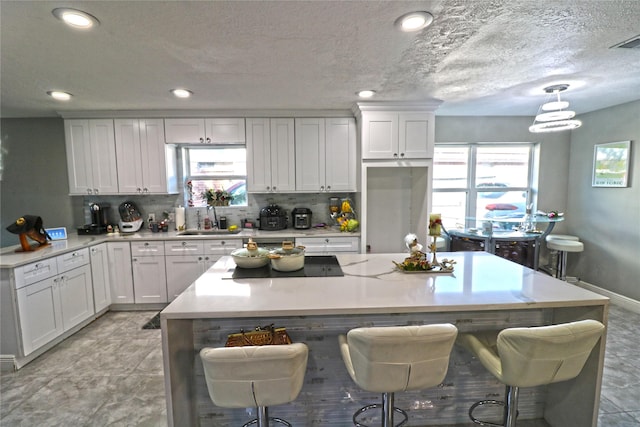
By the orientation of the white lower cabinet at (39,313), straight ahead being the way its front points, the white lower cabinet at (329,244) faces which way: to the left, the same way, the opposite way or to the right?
to the right

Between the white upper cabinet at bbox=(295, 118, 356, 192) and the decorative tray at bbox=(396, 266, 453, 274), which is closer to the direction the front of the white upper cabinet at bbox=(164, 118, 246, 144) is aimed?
the decorative tray

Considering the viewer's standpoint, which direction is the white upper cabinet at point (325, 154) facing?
facing the viewer

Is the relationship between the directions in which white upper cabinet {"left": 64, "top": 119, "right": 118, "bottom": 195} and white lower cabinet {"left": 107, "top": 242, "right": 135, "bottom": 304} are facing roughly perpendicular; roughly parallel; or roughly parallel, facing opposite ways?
roughly parallel

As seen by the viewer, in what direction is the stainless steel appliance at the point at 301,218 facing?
toward the camera

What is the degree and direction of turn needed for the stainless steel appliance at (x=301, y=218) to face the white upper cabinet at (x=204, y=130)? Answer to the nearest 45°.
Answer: approximately 90° to its right

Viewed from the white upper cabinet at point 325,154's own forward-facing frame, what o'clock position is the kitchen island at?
The kitchen island is roughly at 12 o'clock from the white upper cabinet.

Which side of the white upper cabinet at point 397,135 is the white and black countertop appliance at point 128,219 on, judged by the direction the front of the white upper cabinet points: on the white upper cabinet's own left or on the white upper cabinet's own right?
on the white upper cabinet's own right

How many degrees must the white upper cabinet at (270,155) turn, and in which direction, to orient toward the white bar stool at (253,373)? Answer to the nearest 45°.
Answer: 0° — it already faces it

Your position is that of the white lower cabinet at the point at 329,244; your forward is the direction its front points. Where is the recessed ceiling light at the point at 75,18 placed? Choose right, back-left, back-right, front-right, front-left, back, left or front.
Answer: front-right

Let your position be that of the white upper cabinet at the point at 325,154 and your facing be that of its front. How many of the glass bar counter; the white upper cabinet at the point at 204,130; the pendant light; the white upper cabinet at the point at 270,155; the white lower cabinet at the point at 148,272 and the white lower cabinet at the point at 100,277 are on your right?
4

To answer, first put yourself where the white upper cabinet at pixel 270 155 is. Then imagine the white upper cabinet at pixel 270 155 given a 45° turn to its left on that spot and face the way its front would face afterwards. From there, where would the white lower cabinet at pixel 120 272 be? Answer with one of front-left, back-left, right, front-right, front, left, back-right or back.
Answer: back-right

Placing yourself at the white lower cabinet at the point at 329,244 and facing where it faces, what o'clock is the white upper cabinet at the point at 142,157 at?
The white upper cabinet is roughly at 3 o'clock from the white lower cabinet.

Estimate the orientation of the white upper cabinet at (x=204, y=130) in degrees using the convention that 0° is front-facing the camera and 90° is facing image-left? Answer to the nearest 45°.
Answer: approximately 0°

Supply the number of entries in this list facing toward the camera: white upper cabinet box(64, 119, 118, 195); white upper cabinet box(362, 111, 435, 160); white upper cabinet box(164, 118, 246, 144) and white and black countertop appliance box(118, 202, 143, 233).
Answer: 4

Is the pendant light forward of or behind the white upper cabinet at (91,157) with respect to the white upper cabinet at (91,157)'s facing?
forward

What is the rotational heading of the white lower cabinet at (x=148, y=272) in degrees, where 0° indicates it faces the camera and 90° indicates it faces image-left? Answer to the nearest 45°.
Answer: approximately 0°

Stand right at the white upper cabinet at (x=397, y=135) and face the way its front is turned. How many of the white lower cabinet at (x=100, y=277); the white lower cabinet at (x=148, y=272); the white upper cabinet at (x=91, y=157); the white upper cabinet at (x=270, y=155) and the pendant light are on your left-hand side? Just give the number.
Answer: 1

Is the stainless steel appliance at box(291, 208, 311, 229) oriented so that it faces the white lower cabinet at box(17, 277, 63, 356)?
no

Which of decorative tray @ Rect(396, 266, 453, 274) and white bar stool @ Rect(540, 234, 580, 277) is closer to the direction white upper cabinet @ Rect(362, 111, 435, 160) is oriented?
the decorative tray
